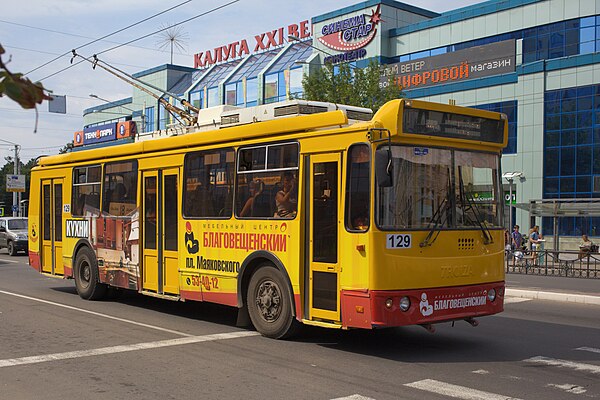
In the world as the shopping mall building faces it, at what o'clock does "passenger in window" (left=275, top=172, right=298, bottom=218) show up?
The passenger in window is roughly at 11 o'clock from the shopping mall building.

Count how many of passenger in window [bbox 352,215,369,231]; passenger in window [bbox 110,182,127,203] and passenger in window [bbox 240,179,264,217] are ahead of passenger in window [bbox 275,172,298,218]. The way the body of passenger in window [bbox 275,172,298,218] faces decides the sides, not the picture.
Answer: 1

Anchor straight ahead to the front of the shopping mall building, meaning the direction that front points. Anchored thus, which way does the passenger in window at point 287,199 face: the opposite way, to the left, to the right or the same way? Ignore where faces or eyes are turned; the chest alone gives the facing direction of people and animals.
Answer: to the left

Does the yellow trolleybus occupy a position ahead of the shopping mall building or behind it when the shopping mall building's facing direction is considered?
ahead

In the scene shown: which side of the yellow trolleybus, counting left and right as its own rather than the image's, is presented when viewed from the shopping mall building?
left

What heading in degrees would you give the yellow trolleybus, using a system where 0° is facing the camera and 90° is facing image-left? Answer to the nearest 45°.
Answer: approximately 315°

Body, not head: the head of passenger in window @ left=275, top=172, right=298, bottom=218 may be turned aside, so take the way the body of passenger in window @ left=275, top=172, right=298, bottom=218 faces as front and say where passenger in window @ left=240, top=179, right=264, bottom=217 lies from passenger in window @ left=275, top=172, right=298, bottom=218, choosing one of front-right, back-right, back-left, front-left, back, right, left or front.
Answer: back

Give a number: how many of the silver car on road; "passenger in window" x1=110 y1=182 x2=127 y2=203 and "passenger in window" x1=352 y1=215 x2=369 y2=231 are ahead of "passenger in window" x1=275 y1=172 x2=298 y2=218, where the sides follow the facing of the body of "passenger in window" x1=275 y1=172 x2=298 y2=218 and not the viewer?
1

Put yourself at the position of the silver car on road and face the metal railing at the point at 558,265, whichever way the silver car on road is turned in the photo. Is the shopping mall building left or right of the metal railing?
left

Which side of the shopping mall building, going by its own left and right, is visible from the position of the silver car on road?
front
